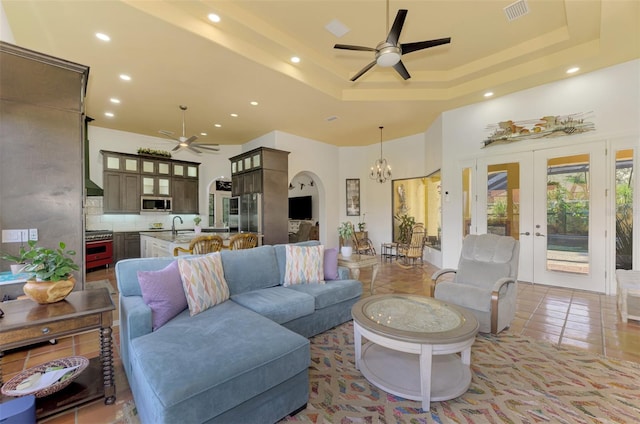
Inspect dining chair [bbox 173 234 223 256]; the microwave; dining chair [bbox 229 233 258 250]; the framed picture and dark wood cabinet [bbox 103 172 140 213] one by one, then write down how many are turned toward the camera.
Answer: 3

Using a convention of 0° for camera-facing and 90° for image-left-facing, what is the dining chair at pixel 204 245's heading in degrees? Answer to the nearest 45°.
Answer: approximately 135°

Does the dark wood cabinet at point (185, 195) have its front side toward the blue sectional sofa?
yes

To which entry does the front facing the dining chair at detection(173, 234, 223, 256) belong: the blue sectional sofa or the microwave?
the microwave

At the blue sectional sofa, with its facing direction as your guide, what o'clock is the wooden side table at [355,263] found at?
The wooden side table is roughly at 9 o'clock from the blue sectional sofa.

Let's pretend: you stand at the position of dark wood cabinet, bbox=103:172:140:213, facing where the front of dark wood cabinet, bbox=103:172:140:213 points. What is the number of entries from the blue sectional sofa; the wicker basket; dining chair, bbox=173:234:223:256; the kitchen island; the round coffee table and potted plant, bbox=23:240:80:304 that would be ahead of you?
6

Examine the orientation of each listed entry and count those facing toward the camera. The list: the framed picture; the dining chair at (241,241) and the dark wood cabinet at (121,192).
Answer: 2

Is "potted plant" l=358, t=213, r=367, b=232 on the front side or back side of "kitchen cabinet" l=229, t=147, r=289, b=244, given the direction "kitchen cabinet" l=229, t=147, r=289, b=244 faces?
on the back side

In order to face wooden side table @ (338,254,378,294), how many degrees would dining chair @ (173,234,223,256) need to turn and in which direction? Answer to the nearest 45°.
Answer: approximately 180°

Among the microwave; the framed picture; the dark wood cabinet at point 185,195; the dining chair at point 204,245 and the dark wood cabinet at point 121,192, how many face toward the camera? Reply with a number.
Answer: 4

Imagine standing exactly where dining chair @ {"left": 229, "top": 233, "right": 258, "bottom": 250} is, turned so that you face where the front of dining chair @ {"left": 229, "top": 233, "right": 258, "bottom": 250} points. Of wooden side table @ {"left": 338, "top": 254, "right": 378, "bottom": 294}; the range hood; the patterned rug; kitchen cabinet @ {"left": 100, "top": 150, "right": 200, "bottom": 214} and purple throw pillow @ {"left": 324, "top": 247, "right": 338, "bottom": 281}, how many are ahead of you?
2

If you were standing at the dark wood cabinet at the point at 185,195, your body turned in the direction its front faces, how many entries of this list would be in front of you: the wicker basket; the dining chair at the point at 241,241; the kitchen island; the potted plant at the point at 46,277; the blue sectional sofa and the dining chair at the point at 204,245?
6

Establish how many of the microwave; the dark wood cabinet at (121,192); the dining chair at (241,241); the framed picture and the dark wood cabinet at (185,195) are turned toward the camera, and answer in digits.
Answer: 4

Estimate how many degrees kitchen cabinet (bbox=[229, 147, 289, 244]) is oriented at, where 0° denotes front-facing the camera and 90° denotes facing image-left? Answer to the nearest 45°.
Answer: approximately 45°

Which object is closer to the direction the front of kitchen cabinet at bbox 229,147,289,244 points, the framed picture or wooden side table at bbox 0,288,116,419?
the wooden side table
